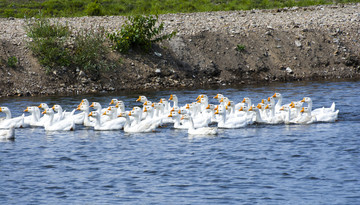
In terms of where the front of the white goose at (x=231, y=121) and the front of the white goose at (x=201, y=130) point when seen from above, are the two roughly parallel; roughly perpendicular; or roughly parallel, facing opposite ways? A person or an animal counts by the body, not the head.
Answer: roughly parallel

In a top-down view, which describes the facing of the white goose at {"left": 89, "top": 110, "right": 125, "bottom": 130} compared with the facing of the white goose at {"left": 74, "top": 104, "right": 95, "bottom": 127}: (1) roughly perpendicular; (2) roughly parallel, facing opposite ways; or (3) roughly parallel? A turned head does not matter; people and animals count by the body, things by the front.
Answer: roughly parallel

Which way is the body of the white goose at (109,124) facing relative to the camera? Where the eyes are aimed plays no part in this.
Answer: to the viewer's left

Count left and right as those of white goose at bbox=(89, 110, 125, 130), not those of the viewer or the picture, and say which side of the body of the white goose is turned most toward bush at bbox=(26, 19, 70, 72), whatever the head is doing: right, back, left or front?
right

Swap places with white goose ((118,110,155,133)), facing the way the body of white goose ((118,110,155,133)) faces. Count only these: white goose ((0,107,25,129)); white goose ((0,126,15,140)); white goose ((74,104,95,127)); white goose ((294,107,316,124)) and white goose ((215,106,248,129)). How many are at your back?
2

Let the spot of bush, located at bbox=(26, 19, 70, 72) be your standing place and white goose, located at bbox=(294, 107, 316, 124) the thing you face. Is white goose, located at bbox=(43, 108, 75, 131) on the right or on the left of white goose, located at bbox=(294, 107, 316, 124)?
right

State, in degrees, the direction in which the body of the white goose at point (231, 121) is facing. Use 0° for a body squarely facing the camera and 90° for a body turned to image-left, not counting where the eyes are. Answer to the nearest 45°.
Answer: approximately 90°

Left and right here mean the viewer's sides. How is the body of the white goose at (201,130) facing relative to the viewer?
facing to the left of the viewer

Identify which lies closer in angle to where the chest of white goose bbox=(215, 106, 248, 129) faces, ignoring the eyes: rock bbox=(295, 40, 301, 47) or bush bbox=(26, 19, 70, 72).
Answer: the bush

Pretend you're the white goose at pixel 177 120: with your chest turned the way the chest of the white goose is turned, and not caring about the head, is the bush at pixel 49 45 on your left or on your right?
on your right

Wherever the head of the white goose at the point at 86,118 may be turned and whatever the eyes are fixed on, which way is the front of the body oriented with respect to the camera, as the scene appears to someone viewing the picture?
to the viewer's left

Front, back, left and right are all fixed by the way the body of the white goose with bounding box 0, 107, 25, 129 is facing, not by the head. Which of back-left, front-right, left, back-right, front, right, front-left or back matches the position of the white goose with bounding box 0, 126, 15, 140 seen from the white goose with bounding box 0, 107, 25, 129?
left

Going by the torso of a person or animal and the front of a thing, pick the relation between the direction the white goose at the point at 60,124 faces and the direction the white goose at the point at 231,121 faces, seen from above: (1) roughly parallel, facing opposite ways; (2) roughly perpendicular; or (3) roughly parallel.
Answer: roughly parallel

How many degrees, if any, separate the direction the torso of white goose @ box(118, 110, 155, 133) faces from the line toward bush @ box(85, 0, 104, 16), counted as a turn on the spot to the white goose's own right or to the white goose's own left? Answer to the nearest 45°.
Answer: approximately 90° to the white goose's own right

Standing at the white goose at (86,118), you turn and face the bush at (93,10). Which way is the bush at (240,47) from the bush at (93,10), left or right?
right

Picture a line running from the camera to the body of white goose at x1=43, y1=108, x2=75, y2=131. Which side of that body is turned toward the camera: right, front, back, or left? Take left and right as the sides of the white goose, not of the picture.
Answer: left

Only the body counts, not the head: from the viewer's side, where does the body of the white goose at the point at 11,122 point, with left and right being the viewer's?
facing to the left of the viewer

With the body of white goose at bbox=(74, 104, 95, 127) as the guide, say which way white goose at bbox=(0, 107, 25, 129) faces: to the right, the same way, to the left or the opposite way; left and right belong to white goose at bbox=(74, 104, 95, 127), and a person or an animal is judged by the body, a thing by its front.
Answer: the same way
